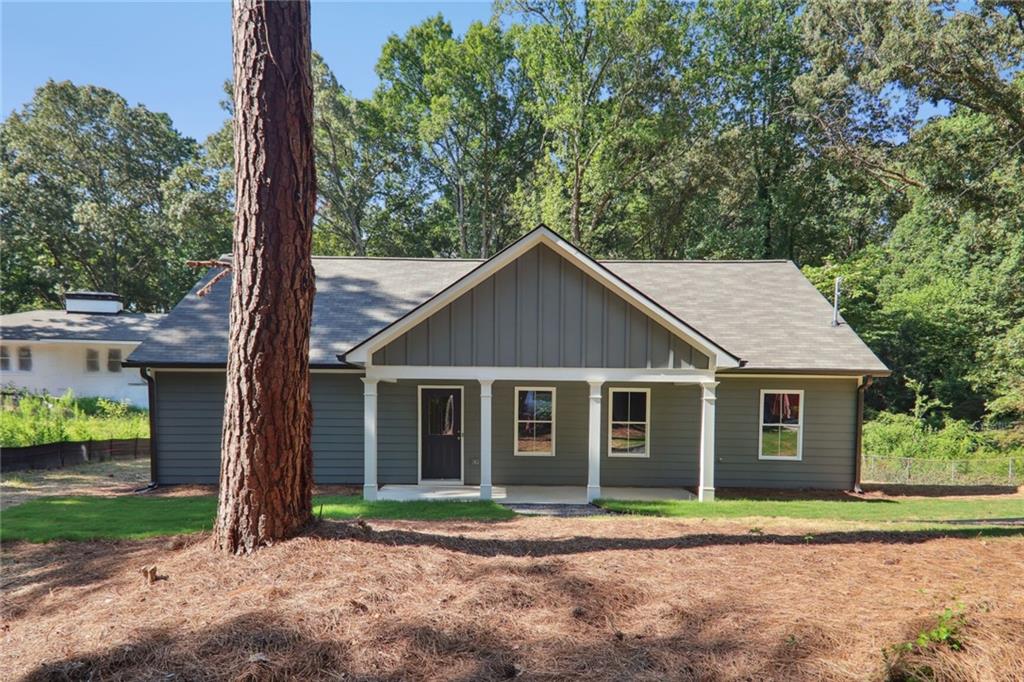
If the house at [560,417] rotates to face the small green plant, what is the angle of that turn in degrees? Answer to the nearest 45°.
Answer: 0° — it already faces it

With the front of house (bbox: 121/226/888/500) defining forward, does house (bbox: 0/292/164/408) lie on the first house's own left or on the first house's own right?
on the first house's own right

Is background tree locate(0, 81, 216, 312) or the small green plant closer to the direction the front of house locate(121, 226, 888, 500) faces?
the small green plant

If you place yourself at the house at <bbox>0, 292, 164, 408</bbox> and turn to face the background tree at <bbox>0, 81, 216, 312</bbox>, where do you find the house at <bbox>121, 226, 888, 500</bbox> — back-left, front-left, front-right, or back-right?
back-right

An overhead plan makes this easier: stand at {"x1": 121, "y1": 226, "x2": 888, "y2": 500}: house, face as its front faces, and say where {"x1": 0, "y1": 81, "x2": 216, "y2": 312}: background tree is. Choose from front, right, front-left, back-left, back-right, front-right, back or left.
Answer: back-right

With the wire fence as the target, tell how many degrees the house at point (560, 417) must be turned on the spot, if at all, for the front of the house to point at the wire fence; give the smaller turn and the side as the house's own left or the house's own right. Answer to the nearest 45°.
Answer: approximately 90° to the house's own left

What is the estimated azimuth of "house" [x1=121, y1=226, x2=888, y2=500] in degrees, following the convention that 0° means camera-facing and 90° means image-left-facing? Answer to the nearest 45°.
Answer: approximately 0°
